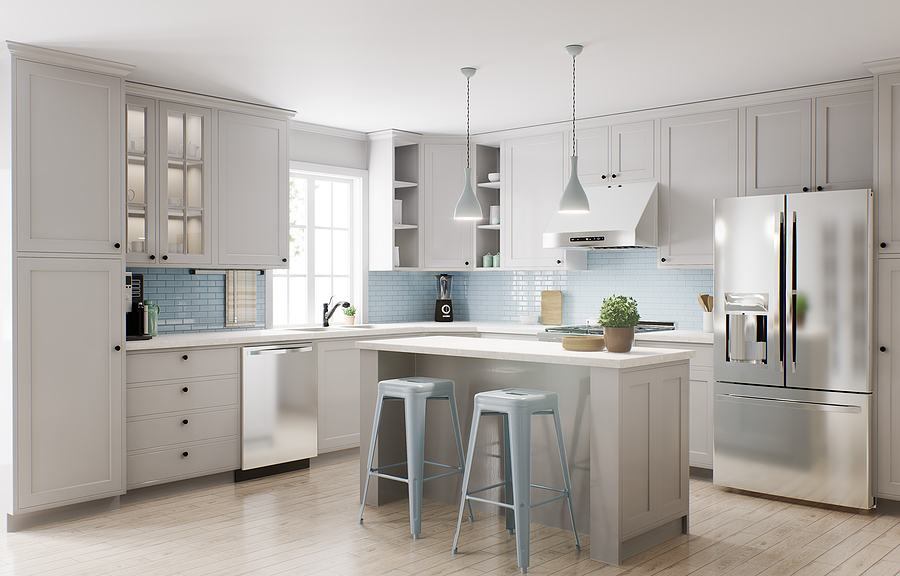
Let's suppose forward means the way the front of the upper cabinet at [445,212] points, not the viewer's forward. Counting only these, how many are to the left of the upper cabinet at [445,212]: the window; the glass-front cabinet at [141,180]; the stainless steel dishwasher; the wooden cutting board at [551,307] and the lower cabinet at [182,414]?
1

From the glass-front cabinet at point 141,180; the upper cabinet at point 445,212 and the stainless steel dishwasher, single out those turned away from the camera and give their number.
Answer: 0

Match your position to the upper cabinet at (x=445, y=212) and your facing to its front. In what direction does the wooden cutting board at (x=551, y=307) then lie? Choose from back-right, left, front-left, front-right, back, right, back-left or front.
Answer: left

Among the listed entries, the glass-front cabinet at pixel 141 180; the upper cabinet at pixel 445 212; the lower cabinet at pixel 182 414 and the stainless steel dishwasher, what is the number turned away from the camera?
0

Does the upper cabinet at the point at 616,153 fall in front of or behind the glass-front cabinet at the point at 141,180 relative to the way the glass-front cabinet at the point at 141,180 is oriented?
in front

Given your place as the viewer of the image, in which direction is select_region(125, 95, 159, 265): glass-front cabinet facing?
facing the viewer and to the right of the viewer

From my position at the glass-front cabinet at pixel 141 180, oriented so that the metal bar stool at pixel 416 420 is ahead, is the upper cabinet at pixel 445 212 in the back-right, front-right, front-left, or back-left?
front-left

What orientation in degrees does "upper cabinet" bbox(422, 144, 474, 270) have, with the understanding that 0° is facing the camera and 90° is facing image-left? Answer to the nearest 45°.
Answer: approximately 0°

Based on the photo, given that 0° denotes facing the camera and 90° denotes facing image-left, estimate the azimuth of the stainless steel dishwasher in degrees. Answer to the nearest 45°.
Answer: approximately 315°

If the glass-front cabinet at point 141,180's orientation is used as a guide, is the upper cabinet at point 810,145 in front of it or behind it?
in front

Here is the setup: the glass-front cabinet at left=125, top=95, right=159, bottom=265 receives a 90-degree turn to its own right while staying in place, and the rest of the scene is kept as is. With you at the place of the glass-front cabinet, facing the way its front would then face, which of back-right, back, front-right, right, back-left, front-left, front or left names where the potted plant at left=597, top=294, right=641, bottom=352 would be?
left

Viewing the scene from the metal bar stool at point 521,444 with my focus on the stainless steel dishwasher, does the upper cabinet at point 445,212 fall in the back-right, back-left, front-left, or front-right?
front-right

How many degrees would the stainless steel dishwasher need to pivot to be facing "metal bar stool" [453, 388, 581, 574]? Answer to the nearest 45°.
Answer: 0° — it already faces it

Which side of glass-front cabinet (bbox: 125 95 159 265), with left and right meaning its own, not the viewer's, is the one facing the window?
left
